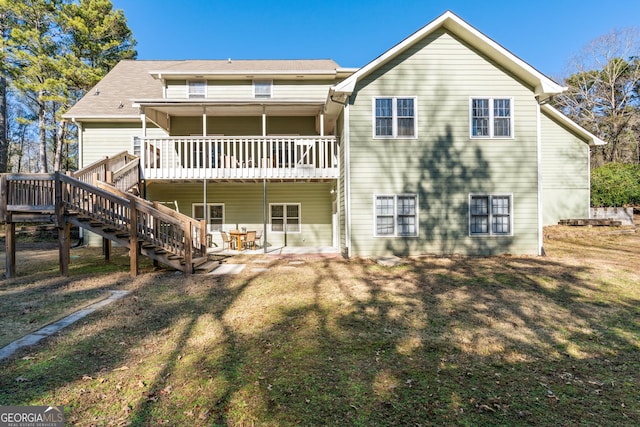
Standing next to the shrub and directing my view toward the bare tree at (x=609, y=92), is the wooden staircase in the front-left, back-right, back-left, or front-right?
back-left

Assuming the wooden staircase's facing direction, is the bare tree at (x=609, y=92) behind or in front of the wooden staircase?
in front

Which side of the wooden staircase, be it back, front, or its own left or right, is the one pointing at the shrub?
front

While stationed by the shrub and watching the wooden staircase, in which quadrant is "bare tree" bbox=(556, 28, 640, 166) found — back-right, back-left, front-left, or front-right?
back-right

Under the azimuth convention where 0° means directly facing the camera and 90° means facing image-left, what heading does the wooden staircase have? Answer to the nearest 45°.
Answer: approximately 270°
